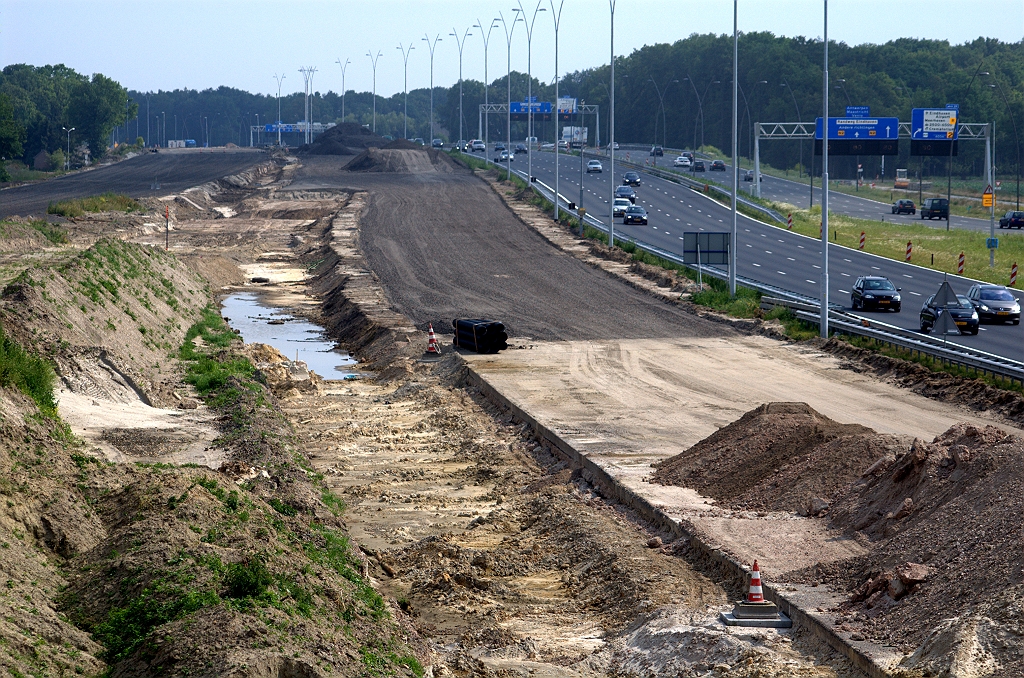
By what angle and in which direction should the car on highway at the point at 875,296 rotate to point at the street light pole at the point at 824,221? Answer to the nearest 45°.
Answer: approximately 45° to its right

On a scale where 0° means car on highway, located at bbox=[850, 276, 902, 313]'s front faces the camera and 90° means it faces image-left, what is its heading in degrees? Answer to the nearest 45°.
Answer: approximately 315°

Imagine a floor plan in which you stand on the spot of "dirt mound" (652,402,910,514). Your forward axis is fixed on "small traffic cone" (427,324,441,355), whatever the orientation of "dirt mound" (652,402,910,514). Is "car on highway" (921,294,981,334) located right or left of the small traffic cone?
right

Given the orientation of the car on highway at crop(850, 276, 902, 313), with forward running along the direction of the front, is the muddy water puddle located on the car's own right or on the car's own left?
on the car's own right

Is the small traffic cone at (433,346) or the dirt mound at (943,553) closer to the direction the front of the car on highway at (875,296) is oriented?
the dirt mound

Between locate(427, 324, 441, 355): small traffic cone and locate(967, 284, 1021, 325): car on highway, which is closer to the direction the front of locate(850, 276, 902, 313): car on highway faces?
the car on highway

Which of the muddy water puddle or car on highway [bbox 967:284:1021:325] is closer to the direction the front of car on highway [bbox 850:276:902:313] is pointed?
the car on highway

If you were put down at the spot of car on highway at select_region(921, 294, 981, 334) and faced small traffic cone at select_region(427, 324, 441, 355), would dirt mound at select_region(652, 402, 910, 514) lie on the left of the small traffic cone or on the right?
left

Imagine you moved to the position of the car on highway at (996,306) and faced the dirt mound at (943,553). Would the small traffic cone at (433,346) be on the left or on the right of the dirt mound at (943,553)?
right

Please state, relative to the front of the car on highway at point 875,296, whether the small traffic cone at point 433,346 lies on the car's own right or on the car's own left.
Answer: on the car's own right
